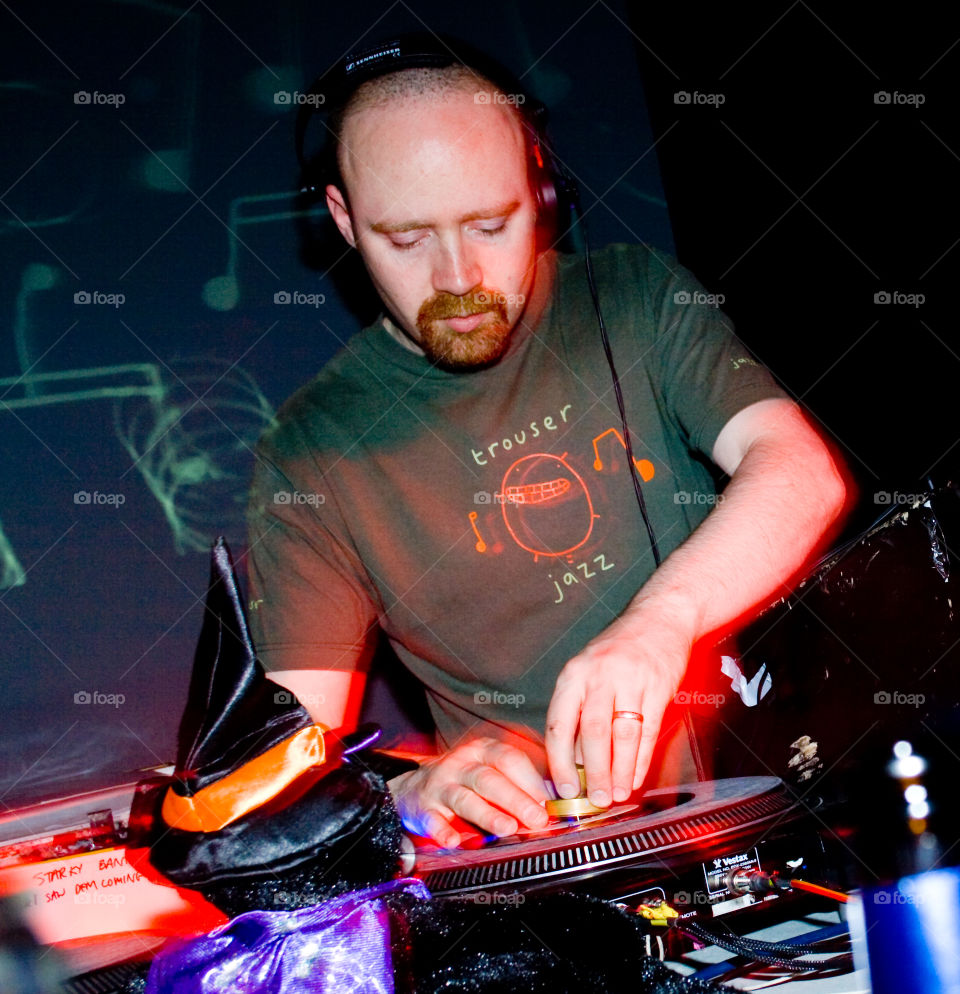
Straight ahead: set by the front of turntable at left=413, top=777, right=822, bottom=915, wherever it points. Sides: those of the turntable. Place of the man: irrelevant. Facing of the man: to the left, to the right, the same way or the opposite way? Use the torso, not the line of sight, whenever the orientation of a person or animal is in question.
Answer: the opposite way

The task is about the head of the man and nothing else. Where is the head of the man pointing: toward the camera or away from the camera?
toward the camera

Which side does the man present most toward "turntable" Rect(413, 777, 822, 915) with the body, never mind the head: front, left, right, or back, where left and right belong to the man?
front

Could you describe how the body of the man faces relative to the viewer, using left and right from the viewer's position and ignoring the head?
facing the viewer

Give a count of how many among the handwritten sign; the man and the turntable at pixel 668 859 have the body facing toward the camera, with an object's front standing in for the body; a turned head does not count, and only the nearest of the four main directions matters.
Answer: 2

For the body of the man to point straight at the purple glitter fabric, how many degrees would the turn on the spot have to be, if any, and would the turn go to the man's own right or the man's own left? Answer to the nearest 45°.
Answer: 0° — they already face it

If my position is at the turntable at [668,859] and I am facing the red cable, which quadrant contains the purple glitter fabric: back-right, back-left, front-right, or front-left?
back-right

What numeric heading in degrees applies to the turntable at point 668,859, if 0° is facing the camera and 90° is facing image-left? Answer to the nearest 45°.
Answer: approximately 180°

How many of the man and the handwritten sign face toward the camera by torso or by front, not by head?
2

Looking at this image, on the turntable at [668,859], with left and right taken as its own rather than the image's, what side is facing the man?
front

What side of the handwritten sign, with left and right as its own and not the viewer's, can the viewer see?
front

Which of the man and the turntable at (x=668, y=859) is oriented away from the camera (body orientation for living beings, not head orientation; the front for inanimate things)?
the turntable
